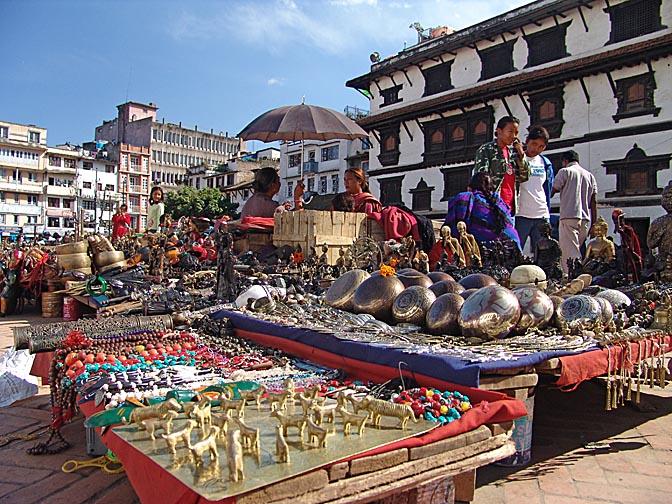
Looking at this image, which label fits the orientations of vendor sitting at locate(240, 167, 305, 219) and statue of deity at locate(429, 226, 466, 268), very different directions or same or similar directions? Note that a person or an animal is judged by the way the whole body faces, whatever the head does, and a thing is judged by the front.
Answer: very different directions

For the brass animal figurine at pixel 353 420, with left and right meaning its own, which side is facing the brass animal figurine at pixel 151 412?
front

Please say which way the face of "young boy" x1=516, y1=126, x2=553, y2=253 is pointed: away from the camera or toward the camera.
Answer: toward the camera

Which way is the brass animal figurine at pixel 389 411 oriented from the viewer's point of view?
to the viewer's left

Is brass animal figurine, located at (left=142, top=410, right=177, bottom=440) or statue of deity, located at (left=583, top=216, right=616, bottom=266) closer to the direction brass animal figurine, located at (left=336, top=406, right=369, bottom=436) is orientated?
the brass animal figurine

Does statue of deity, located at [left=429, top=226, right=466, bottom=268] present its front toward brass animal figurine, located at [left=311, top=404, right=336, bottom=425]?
yes

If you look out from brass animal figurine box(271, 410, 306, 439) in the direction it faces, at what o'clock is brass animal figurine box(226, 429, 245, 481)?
brass animal figurine box(226, 429, 245, 481) is roughly at 10 o'clock from brass animal figurine box(271, 410, 306, 439).

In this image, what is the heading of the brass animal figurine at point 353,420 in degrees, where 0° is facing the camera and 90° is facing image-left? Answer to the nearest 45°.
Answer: approximately 90°

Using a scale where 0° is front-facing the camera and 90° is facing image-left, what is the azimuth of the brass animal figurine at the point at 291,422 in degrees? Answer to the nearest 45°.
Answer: approximately 90°
